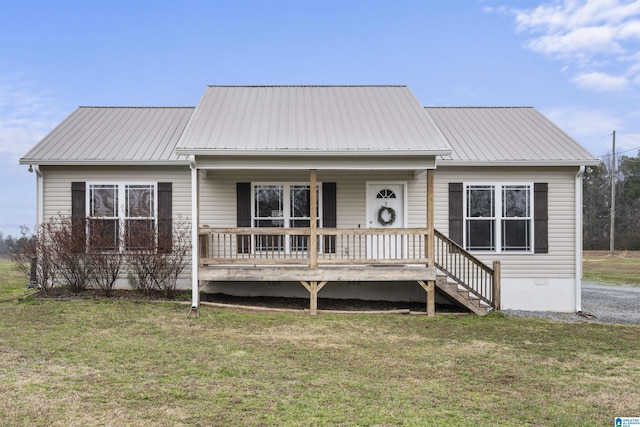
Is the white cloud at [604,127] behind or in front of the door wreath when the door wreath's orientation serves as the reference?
behind

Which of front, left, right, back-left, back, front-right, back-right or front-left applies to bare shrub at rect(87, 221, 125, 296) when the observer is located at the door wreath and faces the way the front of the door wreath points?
right

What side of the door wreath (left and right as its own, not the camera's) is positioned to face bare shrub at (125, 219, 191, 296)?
right

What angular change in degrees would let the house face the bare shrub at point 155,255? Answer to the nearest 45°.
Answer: approximately 90° to its right

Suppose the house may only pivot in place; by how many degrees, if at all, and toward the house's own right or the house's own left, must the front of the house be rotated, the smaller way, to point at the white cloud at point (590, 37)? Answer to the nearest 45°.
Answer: approximately 135° to the house's own left

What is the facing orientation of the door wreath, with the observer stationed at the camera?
facing the viewer

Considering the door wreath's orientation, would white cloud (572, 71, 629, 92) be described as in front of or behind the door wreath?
behind

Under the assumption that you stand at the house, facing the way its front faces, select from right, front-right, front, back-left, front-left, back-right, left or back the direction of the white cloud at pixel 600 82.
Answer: back-left

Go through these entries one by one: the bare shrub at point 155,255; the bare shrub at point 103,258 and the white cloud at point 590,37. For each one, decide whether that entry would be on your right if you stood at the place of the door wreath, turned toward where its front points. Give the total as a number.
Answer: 2

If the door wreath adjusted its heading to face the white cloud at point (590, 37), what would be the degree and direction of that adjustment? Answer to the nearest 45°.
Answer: approximately 135° to its left

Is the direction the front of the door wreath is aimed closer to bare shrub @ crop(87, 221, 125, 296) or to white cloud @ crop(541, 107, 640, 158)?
the bare shrub

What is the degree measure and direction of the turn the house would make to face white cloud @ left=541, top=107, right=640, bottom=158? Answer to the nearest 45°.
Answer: approximately 135° to its left

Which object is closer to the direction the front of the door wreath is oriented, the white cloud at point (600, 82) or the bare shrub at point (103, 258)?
the bare shrub

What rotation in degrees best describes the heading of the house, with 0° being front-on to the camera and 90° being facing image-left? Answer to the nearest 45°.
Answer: approximately 0°
